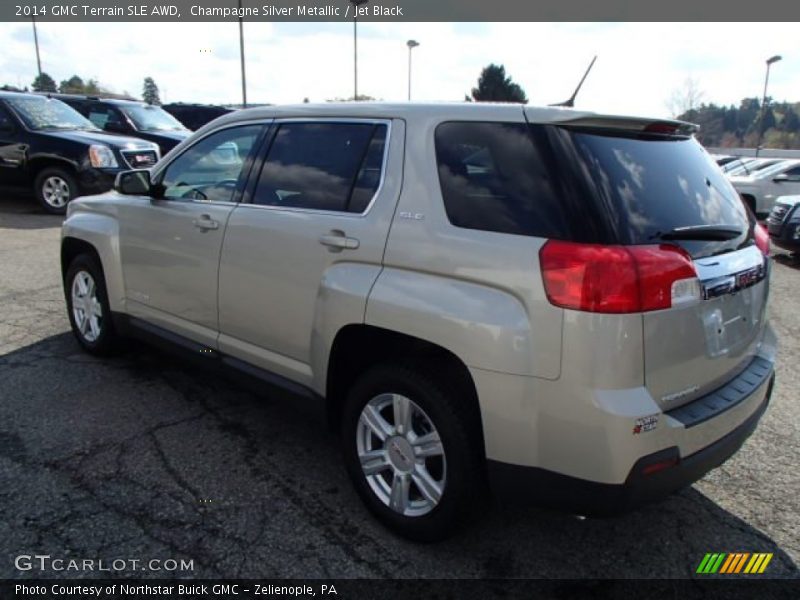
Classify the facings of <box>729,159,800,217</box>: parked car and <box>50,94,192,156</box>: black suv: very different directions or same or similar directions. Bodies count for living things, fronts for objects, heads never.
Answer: very different directions

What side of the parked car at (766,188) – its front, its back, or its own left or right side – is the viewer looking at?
left

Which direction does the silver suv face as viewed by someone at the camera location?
facing away from the viewer and to the left of the viewer

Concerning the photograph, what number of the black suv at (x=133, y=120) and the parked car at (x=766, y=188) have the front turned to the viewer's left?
1

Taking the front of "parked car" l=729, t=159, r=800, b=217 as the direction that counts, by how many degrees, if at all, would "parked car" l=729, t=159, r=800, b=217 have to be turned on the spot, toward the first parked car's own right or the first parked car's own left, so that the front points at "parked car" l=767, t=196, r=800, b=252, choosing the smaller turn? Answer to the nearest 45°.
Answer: approximately 90° to the first parked car's own left

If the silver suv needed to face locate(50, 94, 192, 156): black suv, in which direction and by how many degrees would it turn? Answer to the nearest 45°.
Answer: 0° — it already faces it

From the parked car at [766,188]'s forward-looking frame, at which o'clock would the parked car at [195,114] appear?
the parked car at [195,114] is roughly at 12 o'clock from the parked car at [766,188].

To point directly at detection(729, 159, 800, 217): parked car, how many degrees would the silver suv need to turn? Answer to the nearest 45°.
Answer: approximately 90° to its right
